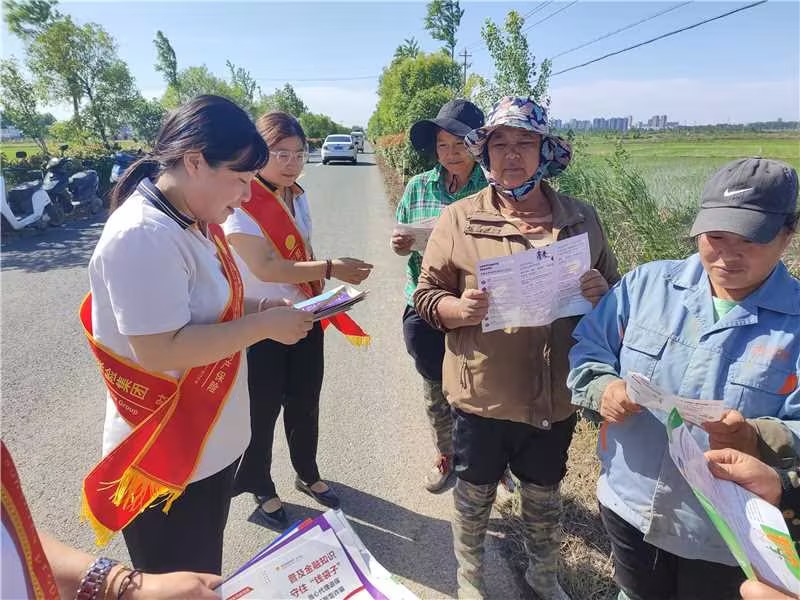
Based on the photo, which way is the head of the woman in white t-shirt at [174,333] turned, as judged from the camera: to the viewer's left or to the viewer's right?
to the viewer's right

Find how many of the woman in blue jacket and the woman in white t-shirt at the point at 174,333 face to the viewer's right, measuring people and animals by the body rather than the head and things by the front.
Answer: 1

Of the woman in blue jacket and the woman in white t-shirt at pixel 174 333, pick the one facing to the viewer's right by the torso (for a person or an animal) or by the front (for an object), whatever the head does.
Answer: the woman in white t-shirt

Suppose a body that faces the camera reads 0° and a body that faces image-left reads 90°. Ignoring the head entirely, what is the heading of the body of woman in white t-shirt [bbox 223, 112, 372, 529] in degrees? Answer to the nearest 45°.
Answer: approximately 315°

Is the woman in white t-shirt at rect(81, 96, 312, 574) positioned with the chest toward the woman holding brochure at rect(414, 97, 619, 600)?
yes

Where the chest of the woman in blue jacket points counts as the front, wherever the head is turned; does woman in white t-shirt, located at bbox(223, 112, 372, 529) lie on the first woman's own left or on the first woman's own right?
on the first woman's own right

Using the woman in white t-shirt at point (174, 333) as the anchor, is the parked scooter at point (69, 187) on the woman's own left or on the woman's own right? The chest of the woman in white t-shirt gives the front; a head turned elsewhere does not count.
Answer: on the woman's own left

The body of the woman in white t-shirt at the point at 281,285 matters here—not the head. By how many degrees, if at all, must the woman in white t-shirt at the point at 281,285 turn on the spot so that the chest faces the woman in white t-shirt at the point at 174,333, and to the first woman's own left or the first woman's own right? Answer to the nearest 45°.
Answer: approximately 45° to the first woman's own right

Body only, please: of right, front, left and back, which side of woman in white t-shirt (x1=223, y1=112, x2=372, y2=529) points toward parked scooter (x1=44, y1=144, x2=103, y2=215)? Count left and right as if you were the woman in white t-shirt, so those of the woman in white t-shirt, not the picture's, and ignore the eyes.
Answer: back

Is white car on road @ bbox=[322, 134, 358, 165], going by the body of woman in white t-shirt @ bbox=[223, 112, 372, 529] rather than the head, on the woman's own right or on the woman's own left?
on the woman's own left

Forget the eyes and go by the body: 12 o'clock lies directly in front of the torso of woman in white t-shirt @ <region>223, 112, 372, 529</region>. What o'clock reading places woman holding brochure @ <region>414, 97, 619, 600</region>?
The woman holding brochure is roughly at 12 o'clock from the woman in white t-shirt.

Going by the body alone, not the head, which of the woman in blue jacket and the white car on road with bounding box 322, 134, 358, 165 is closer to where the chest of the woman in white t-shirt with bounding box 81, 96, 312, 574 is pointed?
the woman in blue jacket

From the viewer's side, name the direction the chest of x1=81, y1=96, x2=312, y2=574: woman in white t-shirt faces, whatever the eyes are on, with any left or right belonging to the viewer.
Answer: facing to the right of the viewer

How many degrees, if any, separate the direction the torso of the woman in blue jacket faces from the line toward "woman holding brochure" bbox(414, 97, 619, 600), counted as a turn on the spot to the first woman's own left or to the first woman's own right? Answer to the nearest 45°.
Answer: approximately 45° to the first woman's own right
